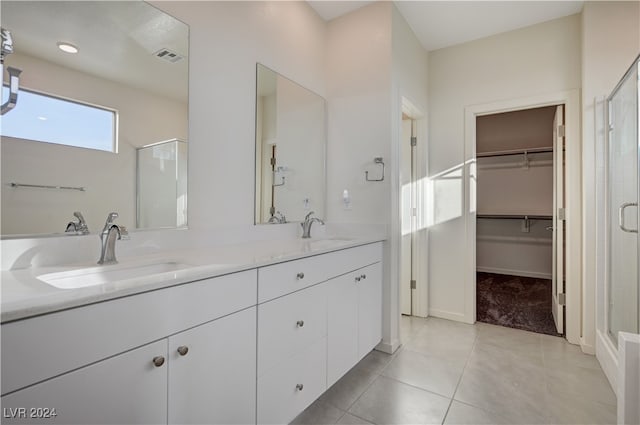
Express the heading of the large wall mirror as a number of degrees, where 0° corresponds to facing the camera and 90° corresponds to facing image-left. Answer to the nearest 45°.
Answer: approximately 315°

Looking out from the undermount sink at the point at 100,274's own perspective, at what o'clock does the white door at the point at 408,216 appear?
The white door is roughly at 10 o'clock from the undermount sink.

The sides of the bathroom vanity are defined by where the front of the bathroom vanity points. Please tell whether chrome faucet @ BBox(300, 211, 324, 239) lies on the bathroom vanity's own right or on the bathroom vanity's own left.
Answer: on the bathroom vanity's own left

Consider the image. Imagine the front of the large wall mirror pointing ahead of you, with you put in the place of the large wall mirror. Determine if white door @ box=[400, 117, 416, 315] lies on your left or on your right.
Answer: on your left

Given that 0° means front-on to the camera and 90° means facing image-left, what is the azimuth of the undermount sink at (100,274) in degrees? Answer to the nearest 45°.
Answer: approximately 315°

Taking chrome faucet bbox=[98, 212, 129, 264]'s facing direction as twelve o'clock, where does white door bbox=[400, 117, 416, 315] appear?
The white door is roughly at 10 o'clock from the chrome faucet.

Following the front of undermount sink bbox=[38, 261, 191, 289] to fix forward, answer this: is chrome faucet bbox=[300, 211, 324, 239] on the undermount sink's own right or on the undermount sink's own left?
on the undermount sink's own left

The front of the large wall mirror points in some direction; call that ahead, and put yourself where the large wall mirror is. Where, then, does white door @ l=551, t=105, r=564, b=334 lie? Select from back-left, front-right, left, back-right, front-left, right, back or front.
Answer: front-left
